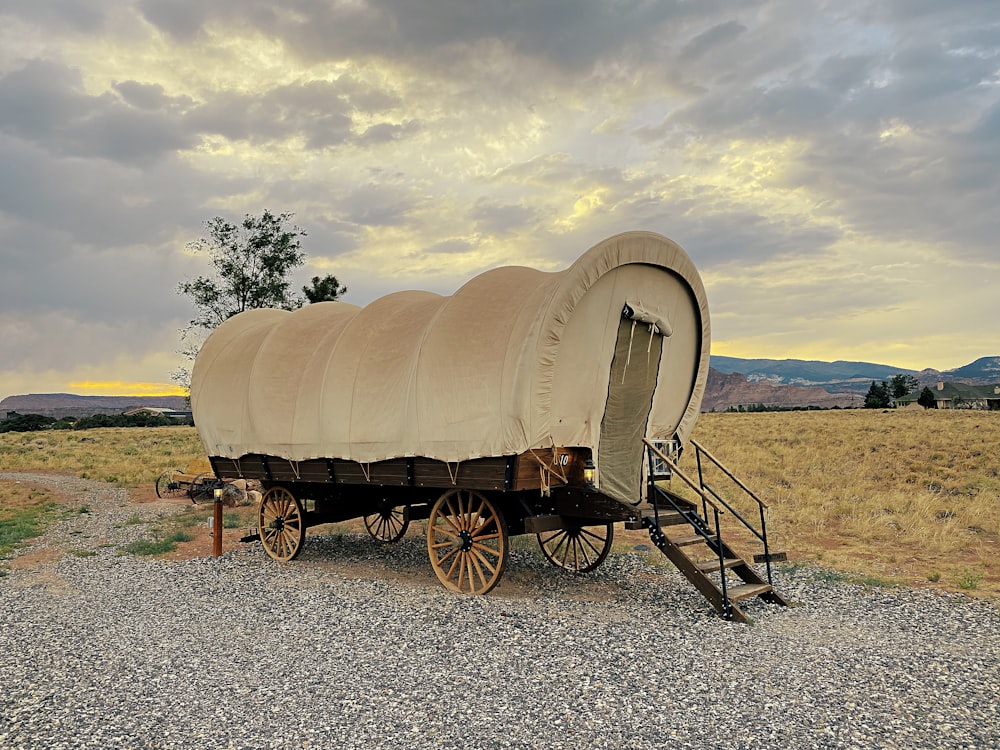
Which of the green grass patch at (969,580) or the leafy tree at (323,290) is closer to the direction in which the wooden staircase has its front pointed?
the green grass patch

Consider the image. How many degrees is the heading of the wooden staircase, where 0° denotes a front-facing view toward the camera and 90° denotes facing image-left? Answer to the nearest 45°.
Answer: approximately 315°

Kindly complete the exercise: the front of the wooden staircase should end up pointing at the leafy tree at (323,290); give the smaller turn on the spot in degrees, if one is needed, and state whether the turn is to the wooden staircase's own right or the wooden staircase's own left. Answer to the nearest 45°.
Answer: approximately 180°

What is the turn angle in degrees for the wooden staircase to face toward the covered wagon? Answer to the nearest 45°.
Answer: approximately 135° to its right

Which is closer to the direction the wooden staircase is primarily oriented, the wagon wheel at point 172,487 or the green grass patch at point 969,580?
the green grass patch

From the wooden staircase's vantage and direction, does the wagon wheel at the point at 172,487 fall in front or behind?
behind
